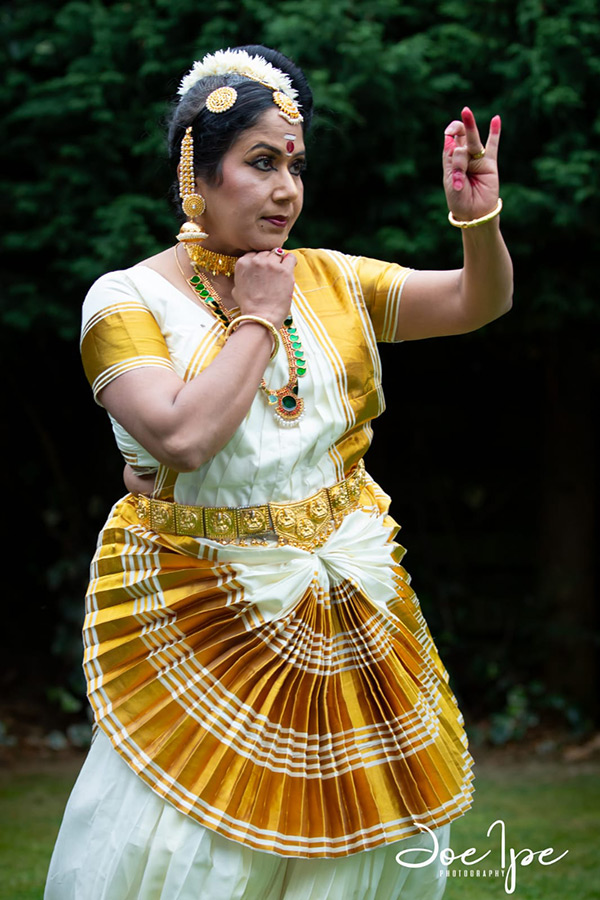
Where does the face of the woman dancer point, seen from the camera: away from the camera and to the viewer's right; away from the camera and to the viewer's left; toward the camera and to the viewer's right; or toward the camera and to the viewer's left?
toward the camera and to the viewer's right

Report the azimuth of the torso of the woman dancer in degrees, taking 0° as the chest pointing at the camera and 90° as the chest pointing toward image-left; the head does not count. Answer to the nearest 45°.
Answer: approximately 315°
